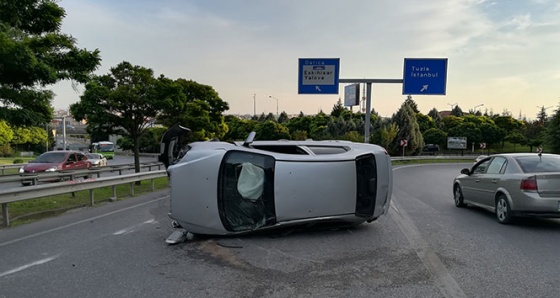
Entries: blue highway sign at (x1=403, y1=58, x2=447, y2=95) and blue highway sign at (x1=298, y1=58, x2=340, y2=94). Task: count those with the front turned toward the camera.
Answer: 2

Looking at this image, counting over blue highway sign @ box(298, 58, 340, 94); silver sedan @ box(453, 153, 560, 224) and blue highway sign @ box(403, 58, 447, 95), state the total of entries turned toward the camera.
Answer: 2

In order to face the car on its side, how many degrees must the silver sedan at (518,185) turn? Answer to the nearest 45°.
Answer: approximately 90° to its left

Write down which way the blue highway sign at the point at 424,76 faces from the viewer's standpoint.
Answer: facing the viewer

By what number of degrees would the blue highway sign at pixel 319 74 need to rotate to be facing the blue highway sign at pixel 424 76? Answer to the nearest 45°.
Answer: approximately 90° to its left

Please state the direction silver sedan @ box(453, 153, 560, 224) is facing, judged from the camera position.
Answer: facing away from the viewer and to the left of the viewer

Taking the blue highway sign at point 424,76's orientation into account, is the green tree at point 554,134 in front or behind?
behind

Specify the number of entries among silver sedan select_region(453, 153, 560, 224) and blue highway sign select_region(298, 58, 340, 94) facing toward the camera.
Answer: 1

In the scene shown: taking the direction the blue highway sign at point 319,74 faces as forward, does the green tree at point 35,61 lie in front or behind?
in front

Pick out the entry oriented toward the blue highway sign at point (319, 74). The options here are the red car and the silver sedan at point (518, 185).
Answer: the silver sedan

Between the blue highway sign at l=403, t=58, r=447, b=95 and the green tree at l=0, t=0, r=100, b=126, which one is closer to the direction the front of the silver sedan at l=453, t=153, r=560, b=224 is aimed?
the blue highway sign

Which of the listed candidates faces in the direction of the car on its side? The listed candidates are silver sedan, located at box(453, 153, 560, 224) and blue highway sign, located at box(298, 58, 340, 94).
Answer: the blue highway sign

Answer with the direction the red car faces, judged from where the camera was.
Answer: facing the viewer and to the left of the viewer

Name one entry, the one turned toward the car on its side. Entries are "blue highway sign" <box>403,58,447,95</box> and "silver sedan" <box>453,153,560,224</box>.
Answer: the blue highway sign

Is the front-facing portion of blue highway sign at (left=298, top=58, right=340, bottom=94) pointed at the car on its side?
yes
